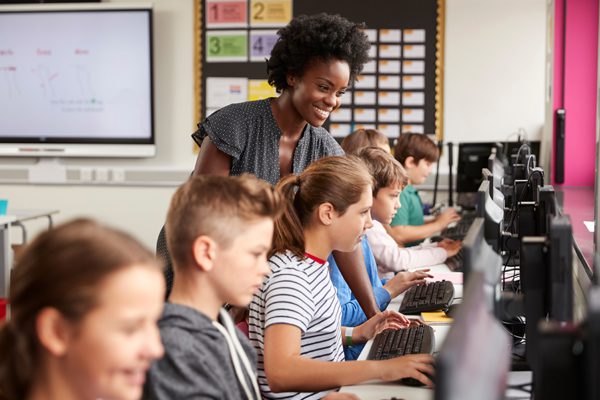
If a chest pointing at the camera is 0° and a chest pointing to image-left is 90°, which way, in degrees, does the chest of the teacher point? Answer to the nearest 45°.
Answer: approximately 315°

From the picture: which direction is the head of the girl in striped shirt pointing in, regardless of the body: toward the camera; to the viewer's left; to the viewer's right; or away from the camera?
to the viewer's right

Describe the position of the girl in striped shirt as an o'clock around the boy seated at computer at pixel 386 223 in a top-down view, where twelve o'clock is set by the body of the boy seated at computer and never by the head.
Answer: The girl in striped shirt is roughly at 3 o'clock from the boy seated at computer.

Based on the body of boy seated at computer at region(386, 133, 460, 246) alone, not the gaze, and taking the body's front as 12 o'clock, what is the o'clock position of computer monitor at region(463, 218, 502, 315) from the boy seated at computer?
The computer monitor is roughly at 3 o'clock from the boy seated at computer.

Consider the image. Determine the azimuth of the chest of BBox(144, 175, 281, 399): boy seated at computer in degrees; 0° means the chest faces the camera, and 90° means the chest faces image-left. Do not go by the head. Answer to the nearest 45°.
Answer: approximately 270°

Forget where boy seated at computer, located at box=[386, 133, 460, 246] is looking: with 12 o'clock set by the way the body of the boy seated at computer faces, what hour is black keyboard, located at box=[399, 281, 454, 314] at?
The black keyboard is roughly at 3 o'clock from the boy seated at computer.

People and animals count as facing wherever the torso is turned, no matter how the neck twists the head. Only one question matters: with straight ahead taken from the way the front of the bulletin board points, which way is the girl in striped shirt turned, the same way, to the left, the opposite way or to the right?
to the left

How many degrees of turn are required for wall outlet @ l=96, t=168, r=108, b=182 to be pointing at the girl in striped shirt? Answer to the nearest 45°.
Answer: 0° — it already faces them

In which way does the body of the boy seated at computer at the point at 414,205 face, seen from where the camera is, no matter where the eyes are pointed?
to the viewer's right

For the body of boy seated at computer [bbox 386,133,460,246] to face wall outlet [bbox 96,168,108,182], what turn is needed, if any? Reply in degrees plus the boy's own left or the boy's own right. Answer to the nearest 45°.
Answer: approximately 135° to the boy's own left

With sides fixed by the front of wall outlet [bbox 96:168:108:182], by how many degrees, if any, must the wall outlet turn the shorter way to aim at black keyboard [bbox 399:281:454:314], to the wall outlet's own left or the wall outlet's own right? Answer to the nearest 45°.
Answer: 0° — it already faces it
